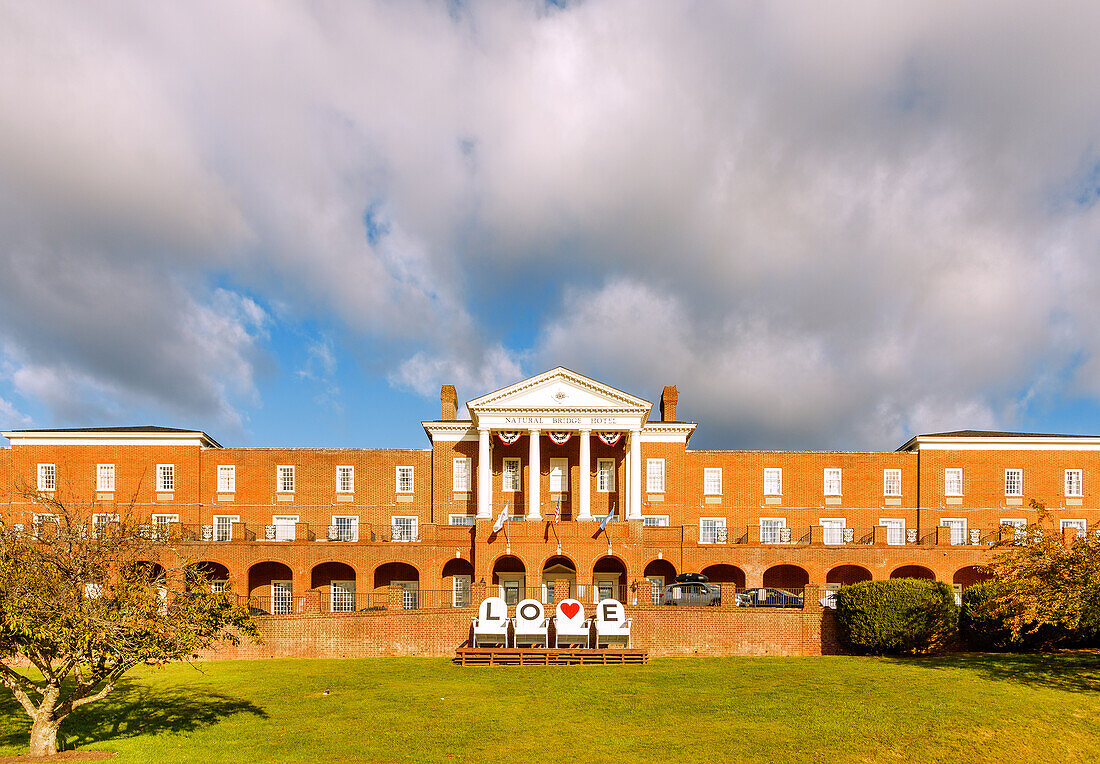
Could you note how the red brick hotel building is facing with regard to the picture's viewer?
facing the viewer

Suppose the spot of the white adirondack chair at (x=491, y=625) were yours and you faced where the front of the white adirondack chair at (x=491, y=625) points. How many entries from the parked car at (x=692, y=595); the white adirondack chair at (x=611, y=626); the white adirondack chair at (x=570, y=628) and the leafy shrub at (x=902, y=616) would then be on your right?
0

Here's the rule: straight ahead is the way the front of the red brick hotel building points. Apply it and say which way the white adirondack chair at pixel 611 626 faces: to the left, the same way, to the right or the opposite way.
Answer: the same way

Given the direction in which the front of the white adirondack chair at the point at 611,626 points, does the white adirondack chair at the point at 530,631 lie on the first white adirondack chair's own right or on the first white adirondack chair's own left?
on the first white adirondack chair's own right

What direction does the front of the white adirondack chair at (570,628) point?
toward the camera

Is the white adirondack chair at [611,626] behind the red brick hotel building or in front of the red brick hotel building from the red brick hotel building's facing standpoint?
in front

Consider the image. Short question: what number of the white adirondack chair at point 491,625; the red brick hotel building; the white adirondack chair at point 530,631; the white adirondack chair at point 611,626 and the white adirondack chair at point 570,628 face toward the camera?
5

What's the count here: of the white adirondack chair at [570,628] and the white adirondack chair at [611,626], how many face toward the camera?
2

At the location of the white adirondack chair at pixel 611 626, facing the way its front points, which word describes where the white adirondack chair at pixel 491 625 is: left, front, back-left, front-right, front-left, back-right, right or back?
right

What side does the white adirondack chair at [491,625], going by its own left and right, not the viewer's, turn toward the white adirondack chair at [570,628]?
left

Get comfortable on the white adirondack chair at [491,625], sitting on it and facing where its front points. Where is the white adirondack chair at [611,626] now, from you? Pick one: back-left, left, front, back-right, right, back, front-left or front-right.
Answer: left

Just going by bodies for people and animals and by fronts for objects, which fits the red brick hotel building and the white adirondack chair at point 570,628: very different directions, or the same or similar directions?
same or similar directions

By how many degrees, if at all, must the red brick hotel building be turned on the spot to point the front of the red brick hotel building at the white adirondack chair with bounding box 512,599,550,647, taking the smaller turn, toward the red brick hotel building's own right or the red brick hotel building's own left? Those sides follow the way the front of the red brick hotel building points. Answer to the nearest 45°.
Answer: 0° — it already faces it

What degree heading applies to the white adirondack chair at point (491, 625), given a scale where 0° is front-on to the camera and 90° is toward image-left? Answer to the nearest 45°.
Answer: approximately 0°

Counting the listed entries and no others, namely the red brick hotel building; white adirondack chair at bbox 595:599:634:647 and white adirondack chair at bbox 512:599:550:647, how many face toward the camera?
3
